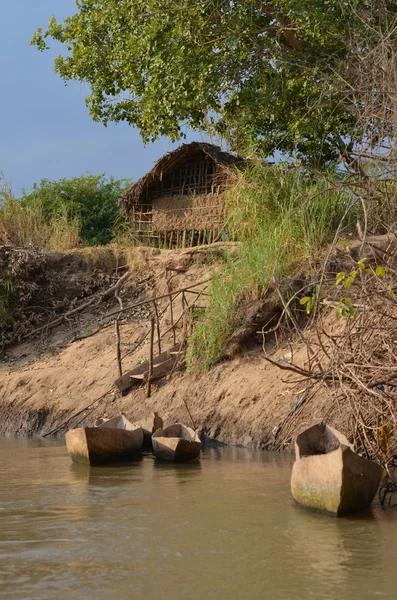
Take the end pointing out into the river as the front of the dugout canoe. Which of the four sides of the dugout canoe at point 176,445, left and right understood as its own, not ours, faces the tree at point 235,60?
back

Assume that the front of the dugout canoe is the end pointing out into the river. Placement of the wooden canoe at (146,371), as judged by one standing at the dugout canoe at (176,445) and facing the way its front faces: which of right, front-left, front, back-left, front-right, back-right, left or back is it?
back

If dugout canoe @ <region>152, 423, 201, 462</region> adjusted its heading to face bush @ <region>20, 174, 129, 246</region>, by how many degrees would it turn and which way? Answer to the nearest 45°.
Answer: approximately 180°

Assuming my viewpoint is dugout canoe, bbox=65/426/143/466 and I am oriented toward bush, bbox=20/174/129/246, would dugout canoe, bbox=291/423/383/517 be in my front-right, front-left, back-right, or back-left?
back-right

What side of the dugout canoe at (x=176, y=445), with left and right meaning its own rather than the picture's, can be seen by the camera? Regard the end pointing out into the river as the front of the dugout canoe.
front

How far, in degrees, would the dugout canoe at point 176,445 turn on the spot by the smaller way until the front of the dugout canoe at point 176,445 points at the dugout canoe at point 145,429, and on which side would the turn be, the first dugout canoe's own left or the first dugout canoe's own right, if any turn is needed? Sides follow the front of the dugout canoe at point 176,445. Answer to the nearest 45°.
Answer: approximately 180°

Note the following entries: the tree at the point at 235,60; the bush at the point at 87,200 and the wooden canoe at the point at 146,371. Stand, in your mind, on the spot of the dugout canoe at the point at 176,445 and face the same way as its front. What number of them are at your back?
3

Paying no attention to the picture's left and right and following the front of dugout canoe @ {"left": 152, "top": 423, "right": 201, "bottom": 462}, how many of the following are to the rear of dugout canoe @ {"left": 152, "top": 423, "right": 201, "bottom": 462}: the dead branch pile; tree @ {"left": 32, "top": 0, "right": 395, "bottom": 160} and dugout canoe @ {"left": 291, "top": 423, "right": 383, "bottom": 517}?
1

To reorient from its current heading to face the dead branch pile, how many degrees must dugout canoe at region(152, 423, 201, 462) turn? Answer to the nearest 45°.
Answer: approximately 45° to its left

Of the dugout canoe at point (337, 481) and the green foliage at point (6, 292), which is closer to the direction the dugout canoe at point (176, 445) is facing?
the dugout canoe

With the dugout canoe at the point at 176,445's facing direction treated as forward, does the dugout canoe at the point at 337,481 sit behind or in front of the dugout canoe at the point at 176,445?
in front

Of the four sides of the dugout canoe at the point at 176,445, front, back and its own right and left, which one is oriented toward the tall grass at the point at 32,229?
back
